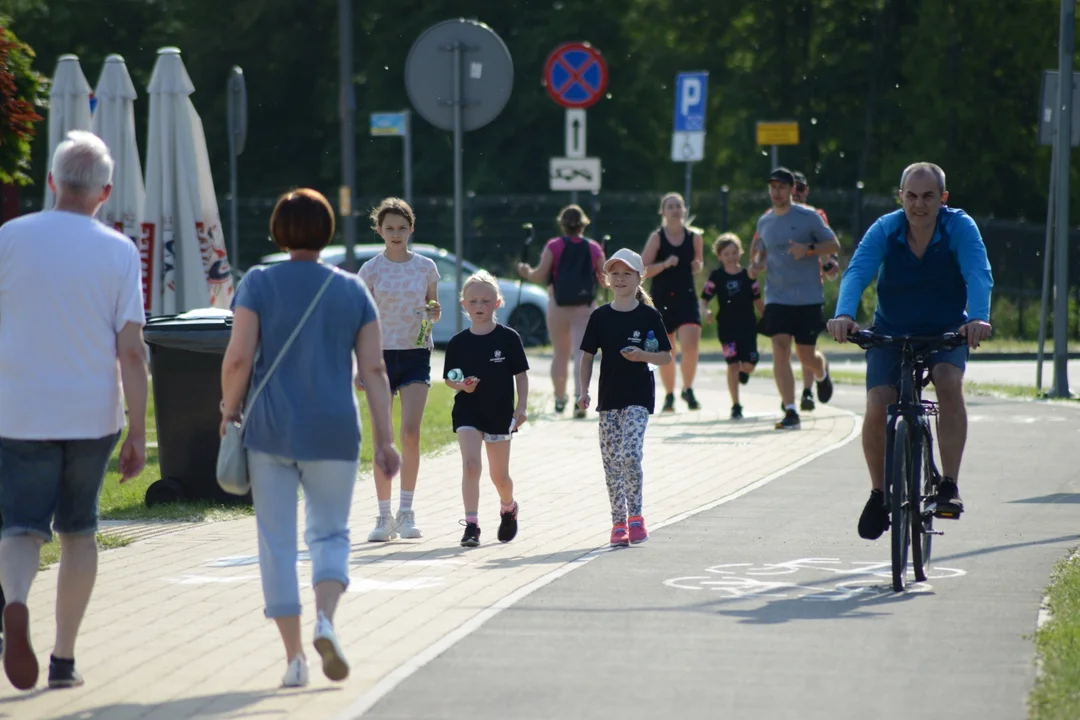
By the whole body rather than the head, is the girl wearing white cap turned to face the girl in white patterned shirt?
no

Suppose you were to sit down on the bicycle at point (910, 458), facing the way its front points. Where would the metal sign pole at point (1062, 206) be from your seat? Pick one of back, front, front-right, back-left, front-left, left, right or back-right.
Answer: back

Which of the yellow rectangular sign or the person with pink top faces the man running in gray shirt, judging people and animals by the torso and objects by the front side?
the yellow rectangular sign

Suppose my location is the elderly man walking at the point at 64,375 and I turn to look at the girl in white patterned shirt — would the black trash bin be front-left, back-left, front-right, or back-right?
front-left

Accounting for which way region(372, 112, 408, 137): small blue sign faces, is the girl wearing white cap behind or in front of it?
in front

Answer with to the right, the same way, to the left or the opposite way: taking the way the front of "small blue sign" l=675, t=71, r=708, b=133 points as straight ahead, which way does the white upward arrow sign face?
the same way

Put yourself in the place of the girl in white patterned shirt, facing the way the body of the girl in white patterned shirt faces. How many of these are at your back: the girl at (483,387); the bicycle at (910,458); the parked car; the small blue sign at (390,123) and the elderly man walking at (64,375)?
2

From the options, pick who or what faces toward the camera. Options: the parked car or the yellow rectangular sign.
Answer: the yellow rectangular sign

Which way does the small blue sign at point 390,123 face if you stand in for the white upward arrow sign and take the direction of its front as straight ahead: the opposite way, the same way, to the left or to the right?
the same way

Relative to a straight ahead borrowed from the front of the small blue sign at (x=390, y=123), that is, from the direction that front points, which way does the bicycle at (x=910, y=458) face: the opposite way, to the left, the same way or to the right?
the same way

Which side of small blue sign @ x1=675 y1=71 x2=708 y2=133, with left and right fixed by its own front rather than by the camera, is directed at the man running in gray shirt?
front

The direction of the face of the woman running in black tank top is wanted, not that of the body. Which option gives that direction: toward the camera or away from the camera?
toward the camera

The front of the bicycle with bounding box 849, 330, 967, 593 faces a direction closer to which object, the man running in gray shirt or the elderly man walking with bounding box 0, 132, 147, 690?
the elderly man walking

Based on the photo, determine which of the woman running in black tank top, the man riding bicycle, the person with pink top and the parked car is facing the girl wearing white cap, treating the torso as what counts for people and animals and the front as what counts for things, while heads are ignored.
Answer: the woman running in black tank top

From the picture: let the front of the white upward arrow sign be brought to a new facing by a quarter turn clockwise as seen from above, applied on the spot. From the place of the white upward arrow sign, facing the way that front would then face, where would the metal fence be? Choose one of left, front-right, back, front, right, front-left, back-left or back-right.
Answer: right

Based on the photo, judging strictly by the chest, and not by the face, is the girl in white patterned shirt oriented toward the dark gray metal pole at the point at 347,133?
no

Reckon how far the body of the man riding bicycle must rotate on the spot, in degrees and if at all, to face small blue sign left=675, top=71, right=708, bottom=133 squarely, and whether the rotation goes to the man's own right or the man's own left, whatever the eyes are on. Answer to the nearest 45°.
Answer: approximately 180°

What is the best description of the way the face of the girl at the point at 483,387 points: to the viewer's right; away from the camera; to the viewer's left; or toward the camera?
toward the camera

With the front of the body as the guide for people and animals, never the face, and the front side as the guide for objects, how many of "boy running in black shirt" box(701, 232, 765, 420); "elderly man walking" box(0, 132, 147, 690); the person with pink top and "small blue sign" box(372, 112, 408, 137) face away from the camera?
2

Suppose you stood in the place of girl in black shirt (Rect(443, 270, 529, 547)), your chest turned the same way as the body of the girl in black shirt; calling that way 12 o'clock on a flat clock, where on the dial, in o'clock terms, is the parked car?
The parked car is roughly at 6 o'clock from the girl in black shirt.

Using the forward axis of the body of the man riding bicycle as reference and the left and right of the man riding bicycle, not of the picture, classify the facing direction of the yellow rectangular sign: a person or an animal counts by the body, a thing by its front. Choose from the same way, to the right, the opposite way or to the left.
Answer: the same way

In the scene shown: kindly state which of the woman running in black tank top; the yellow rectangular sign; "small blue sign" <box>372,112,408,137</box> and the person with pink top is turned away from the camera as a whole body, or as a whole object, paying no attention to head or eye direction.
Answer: the person with pink top

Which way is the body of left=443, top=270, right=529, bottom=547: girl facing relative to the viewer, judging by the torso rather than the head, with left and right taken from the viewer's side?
facing the viewer

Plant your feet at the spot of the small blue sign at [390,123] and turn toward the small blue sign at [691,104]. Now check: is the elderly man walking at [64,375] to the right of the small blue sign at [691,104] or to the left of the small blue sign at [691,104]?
right
